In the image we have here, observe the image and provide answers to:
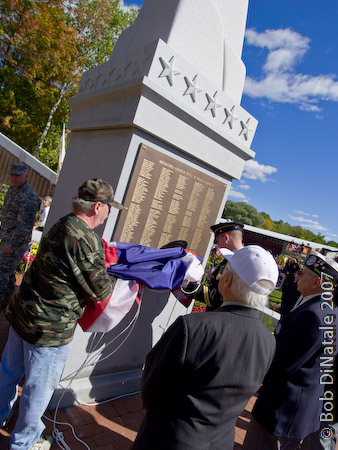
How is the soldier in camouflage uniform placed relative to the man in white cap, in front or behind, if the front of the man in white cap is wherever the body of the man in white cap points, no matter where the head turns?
in front

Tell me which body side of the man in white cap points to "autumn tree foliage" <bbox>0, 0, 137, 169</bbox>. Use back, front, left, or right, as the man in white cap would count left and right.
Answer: front

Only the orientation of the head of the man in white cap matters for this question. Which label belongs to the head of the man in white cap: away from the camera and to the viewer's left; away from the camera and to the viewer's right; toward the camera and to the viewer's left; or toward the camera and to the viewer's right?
away from the camera and to the viewer's left

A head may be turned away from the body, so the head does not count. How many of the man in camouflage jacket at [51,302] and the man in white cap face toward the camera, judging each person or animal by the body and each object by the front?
0

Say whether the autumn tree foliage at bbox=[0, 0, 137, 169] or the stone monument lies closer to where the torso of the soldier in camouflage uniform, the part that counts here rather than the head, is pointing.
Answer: the stone monument

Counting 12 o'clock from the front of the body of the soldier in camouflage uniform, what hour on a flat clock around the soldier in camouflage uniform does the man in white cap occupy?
The man in white cap is roughly at 10 o'clock from the soldier in camouflage uniform.

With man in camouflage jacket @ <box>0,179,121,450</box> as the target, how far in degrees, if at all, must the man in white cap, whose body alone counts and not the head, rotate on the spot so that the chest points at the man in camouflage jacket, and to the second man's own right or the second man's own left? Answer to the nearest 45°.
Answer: approximately 45° to the second man's own left

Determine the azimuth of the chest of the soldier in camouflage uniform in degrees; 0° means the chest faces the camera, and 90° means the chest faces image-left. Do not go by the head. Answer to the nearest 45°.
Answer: approximately 45°

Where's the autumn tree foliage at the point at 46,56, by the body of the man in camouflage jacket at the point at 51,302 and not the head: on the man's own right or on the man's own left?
on the man's own left

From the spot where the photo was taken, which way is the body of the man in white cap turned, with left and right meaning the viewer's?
facing away from the viewer and to the left of the viewer

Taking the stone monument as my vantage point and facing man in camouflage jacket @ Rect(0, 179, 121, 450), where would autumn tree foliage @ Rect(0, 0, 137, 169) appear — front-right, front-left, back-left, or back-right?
back-right

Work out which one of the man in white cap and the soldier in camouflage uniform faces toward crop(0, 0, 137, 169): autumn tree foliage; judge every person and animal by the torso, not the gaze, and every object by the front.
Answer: the man in white cap

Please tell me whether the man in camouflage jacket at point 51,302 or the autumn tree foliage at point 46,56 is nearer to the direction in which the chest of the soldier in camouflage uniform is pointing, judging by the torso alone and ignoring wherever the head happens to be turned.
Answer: the man in camouflage jacket

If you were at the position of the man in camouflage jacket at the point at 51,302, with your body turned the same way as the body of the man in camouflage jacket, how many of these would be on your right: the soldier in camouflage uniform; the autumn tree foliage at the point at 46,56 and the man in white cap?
1

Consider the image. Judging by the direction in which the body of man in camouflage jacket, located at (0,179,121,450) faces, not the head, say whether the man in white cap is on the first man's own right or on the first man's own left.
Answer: on the first man's own right

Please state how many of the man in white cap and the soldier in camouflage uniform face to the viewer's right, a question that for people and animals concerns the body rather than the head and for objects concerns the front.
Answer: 0

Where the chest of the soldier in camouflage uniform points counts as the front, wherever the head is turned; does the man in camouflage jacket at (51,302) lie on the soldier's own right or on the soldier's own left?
on the soldier's own left
